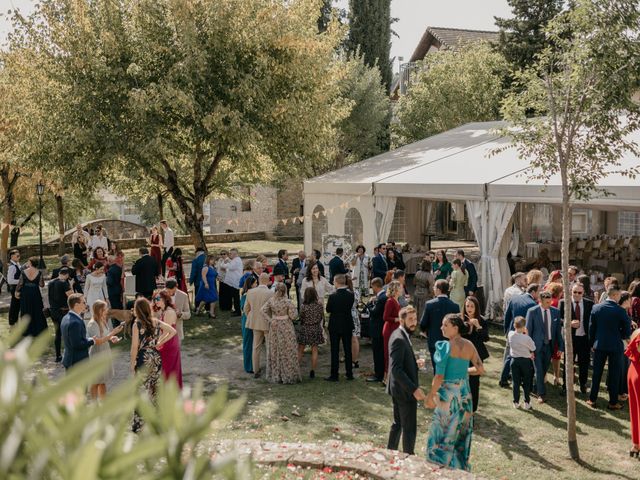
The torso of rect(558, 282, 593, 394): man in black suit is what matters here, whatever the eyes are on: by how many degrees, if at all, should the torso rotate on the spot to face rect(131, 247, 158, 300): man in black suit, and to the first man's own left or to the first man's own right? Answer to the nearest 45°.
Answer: approximately 90° to the first man's own right

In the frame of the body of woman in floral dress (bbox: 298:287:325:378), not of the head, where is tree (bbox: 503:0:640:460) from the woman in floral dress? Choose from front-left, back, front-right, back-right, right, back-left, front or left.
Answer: back-right

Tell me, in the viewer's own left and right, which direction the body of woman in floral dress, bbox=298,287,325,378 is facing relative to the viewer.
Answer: facing away from the viewer

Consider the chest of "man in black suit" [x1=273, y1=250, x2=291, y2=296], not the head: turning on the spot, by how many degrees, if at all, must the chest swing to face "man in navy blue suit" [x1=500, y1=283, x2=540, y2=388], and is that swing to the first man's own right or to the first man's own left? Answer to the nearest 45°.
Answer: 0° — they already face them

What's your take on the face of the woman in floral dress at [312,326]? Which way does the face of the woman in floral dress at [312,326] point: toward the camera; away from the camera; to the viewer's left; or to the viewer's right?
away from the camera

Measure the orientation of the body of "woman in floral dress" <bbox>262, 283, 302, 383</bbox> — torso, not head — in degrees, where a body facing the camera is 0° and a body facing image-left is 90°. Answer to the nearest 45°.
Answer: approximately 180°

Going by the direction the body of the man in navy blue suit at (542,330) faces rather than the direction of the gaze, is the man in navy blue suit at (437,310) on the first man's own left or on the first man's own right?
on the first man's own right
